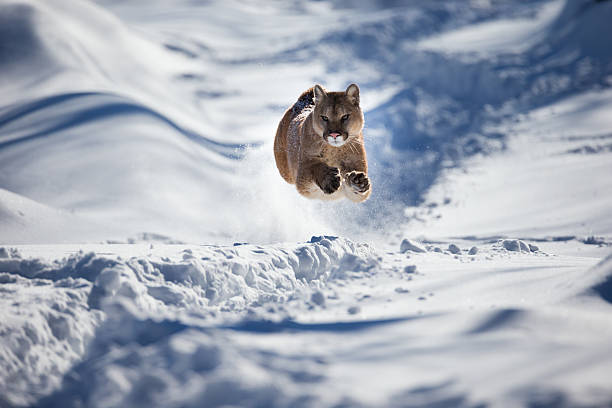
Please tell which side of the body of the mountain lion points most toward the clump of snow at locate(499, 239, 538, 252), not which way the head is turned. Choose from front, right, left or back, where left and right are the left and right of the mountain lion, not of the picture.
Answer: left

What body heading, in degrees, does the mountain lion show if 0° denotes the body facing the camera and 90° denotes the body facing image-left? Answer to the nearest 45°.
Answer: approximately 315°
